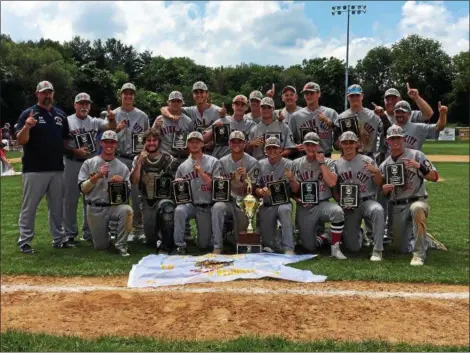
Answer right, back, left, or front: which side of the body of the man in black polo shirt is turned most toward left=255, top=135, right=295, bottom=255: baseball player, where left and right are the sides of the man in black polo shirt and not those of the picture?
left

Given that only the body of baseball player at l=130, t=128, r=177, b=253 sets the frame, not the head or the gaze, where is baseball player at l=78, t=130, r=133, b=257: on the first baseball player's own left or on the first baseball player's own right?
on the first baseball player's own right

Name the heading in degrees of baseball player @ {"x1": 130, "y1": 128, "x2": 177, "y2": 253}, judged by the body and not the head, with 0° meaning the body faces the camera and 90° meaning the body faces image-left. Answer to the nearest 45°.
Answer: approximately 0°

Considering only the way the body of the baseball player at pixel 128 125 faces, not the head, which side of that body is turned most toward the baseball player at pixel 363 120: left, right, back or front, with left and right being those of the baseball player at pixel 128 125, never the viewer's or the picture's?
left

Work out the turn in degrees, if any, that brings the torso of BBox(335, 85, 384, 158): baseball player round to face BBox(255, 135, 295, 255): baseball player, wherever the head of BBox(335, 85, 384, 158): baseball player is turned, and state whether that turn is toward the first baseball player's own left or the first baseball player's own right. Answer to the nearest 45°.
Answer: approximately 45° to the first baseball player's own right

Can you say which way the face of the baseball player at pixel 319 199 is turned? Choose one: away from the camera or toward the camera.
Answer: toward the camera

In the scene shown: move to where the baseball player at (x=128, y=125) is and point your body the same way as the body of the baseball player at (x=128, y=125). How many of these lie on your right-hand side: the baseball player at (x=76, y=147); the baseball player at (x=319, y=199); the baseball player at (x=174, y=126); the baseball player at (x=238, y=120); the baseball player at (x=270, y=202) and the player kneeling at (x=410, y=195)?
1

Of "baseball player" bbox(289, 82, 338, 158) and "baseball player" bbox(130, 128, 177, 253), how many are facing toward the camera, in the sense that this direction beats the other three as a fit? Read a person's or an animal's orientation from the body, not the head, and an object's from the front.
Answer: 2

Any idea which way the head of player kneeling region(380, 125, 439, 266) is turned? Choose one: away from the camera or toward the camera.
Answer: toward the camera

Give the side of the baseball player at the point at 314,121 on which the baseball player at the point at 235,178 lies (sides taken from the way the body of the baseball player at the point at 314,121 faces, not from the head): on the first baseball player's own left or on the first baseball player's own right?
on the first baseball player's own right

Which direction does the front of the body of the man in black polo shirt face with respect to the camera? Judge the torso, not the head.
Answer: toward the camera

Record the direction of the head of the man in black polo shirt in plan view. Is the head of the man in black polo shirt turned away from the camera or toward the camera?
toward the camera

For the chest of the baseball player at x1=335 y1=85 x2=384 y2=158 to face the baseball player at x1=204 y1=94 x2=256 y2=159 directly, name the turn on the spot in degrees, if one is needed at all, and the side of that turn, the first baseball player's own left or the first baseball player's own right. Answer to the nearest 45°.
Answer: approximately 90° to the first baseball player's own right

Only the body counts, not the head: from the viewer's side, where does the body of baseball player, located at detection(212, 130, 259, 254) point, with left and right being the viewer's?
facing the viewer

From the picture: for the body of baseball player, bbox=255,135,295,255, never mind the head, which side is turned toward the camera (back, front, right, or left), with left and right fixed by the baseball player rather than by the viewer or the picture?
front

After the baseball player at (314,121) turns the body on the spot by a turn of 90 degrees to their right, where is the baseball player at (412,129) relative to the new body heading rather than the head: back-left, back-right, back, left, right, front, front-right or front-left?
back

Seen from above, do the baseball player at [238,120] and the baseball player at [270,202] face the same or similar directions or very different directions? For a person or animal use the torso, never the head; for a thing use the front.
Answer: same or similar directions

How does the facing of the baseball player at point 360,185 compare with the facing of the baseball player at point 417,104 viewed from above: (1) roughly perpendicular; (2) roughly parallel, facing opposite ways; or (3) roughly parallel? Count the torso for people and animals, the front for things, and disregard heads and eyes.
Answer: roughly parallel

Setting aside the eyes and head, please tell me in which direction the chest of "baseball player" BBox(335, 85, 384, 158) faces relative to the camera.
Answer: toward the camera

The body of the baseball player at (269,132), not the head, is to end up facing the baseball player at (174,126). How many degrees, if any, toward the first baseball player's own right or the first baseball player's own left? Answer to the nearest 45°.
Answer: approximately 90° to the first baseball player's own right

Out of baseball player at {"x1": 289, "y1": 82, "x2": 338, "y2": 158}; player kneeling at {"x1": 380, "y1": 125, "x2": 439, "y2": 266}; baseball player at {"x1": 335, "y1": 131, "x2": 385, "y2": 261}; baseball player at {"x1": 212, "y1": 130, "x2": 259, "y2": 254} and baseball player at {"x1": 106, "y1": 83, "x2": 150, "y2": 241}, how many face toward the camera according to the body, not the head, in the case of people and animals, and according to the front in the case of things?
5
